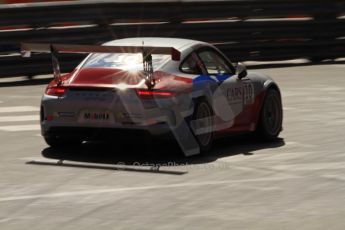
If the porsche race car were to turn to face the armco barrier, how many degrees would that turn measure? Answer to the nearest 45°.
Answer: approximately 45° to its left

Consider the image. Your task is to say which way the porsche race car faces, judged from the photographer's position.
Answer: facing away from the viewer and to the right of the viewer
